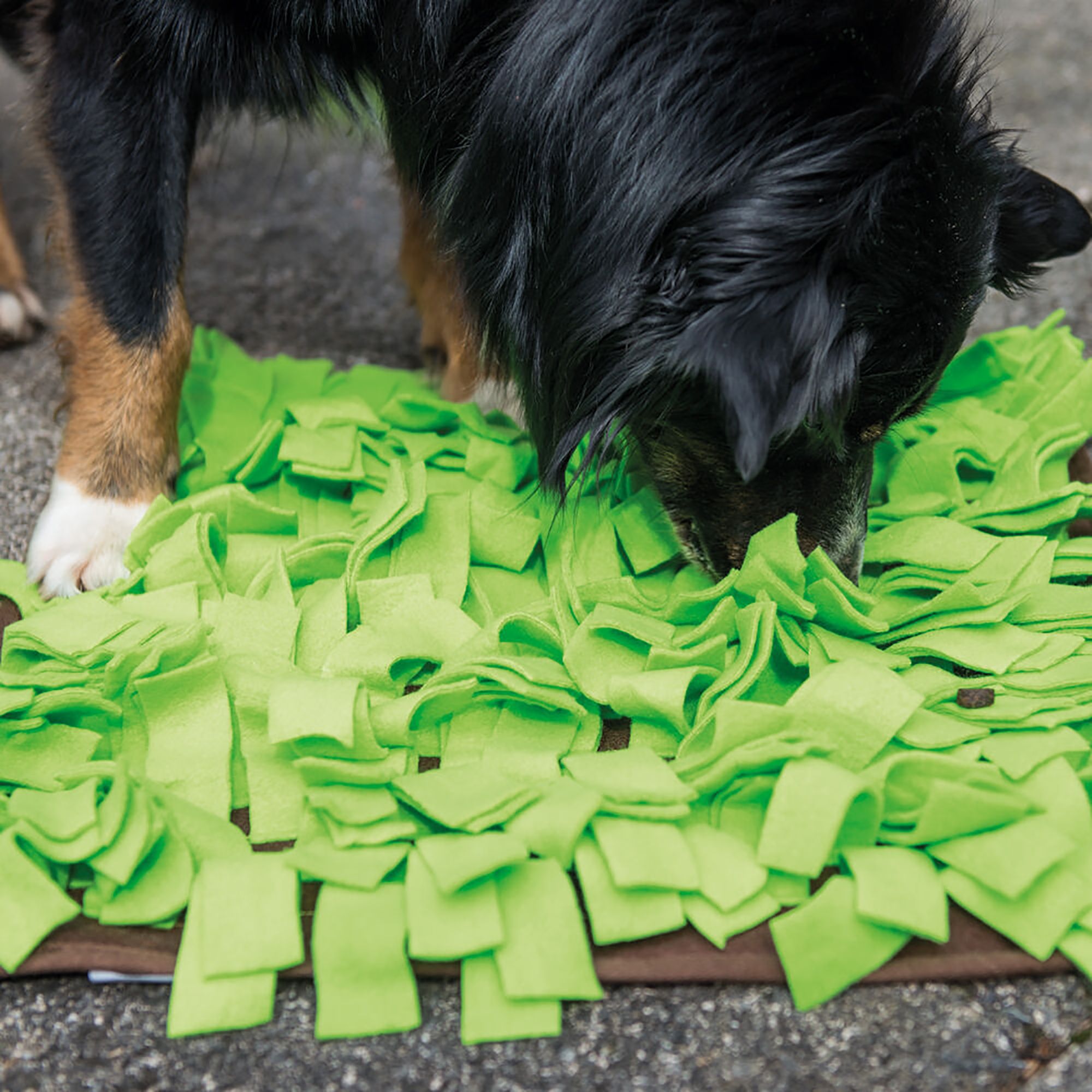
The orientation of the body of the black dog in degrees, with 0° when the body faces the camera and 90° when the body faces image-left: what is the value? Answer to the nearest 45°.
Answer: approximately 315°

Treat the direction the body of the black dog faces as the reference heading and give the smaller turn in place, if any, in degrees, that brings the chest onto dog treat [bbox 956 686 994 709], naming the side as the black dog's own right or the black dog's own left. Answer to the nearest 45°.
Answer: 0° — it already faces it
